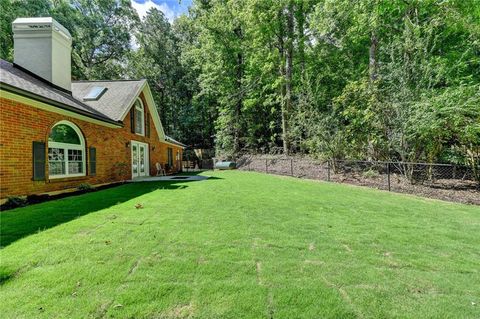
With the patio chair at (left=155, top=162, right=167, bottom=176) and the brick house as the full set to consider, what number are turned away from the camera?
0

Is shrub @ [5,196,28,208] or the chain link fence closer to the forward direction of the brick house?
the chain link fence

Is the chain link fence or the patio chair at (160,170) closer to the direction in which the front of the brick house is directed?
the chain link fence

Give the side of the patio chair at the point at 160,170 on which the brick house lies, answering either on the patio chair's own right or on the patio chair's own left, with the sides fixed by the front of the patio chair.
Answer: on the patio chair's own right

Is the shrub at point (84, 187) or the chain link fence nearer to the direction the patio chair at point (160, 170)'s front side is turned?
the chain link fence

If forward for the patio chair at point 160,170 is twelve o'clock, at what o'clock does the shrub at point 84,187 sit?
The shrub is roughly at 2 o'clock from the patio chair.

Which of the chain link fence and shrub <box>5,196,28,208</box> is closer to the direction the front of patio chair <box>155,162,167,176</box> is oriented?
the chain link fence

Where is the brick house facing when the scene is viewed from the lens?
facing the viewer and to the right of the viewer

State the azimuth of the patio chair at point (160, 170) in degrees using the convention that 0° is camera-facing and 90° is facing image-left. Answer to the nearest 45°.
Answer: approximately 315°

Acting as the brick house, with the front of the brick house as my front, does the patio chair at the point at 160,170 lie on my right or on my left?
on my left

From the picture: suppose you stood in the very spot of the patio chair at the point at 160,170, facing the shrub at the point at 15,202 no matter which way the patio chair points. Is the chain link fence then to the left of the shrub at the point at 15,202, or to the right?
left
